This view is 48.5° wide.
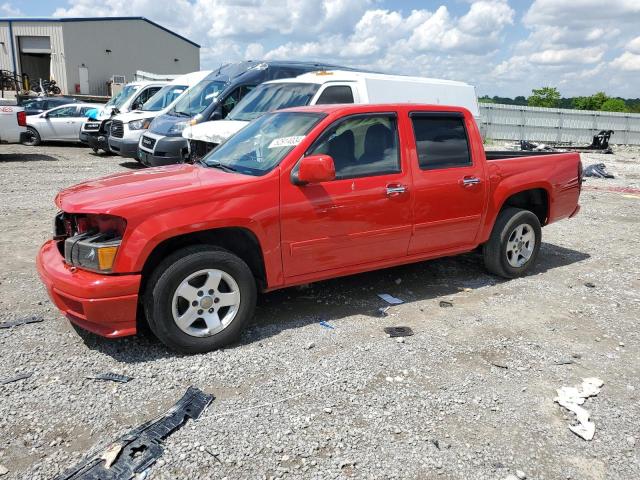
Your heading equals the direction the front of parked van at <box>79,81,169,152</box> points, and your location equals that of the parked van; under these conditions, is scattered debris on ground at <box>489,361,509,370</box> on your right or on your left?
on your left

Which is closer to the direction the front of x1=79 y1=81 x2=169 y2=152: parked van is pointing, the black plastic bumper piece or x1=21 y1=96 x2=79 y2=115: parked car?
the black plastic bumper piece

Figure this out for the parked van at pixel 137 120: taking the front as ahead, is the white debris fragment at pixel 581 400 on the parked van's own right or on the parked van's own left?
on the parked van's own left

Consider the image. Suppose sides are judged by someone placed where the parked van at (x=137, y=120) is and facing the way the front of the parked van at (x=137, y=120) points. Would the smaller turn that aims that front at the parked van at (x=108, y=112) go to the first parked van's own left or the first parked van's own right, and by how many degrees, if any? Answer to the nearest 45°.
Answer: approximately 135° to the first parked van's own right

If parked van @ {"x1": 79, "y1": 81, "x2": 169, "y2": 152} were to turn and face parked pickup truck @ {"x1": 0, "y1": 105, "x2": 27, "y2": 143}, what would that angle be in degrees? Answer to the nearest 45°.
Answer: approximately 45° to its right

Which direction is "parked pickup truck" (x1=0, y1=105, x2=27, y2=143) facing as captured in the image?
to the viewer's left

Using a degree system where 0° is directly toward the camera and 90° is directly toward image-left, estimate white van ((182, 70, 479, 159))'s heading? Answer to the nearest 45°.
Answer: approximately 45°

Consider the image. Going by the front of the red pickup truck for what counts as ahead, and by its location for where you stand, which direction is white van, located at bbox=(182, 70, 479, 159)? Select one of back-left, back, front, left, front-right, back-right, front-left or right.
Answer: back-right

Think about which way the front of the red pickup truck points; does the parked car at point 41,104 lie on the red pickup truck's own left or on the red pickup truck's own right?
on the red pickup truck's own right

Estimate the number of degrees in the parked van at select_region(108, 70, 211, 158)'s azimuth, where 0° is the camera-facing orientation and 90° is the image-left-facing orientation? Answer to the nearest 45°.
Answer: approximately 45°

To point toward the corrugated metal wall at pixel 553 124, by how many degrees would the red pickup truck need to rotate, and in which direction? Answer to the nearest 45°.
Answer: approximately 180°

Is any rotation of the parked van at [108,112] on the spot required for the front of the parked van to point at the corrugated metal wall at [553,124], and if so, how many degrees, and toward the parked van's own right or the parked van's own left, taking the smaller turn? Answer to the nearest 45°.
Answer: approximately 135° to the parked van's own left

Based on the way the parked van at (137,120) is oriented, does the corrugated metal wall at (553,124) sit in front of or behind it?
behind

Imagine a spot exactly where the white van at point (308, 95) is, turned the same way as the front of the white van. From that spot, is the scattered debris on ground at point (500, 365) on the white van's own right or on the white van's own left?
on the white van's own left
